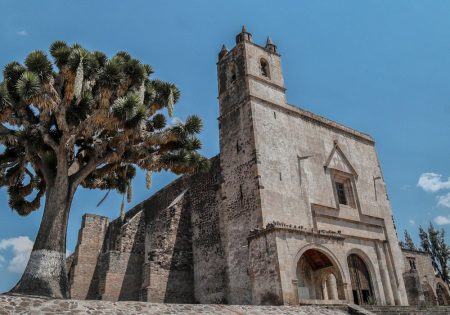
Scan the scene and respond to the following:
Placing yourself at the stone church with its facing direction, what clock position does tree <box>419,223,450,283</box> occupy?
The tree is roughly at 9 o'clock from the stone church.

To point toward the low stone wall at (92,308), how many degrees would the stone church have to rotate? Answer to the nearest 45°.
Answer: approximately 90° to its right

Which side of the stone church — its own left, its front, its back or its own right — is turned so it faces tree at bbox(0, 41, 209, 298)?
right
